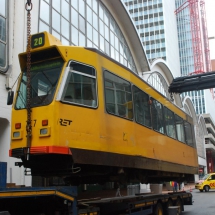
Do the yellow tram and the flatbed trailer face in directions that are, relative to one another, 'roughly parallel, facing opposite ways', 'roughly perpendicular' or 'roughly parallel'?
roughly parallel

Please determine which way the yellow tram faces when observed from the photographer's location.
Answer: facing the viewer and to the left of the viewer

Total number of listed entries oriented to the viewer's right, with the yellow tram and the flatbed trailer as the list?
0

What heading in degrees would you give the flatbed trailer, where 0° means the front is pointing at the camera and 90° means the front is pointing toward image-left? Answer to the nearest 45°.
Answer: approximately 45°
